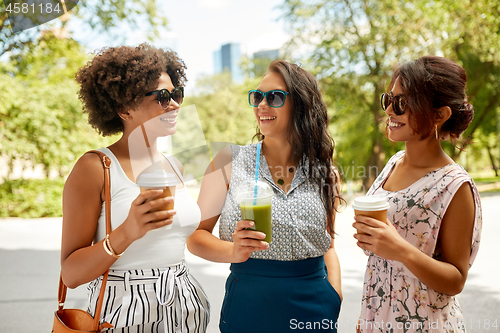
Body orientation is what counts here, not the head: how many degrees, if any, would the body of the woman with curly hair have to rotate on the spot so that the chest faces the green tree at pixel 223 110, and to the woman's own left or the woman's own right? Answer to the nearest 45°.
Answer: approximately 135° to the woman's own left

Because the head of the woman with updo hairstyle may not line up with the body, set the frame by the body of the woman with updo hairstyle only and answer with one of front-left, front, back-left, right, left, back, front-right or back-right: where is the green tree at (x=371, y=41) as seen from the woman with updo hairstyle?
back-right

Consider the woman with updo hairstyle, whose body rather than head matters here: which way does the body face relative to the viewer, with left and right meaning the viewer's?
facing the viewer and to the left of the viewer

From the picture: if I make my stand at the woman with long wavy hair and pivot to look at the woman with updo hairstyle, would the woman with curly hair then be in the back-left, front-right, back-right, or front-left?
back-right

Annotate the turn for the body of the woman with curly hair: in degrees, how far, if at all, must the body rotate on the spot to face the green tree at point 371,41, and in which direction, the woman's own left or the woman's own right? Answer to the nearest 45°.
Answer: approximately 90° to the woman's own left

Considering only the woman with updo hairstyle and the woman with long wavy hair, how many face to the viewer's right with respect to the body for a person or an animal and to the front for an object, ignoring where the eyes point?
0

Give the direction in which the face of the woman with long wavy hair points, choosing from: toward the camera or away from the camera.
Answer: toward the camera

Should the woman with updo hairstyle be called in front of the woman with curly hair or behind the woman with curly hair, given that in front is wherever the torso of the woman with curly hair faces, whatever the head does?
in front

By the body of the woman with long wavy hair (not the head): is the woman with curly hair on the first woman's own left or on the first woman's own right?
on the first woman's own right

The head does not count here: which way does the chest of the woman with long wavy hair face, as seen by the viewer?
toward the camera

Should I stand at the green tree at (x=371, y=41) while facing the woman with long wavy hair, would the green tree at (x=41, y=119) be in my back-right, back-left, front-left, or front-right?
front-right

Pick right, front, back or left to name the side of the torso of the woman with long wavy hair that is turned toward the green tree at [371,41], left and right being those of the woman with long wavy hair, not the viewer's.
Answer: back

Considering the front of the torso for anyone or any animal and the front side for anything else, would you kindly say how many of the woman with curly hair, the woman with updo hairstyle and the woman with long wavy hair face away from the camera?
0

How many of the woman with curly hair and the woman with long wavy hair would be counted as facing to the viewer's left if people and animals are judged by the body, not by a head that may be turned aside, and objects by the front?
0
